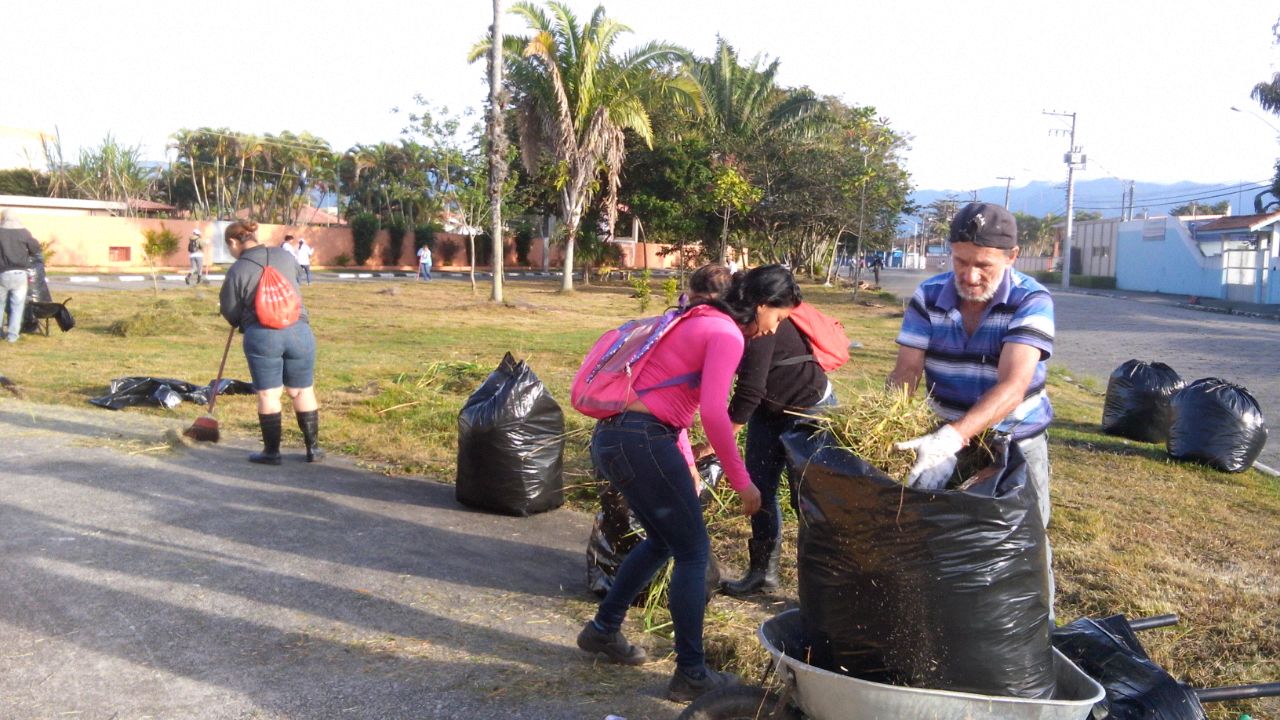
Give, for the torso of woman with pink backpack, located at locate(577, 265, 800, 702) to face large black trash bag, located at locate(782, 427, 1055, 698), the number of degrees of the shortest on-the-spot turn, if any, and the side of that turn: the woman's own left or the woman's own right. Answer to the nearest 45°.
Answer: approximately 45° to the woman's own right

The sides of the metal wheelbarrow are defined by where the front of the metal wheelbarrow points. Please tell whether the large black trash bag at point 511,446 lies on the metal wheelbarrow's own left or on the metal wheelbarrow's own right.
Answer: on the metal wheelbarrow's own right

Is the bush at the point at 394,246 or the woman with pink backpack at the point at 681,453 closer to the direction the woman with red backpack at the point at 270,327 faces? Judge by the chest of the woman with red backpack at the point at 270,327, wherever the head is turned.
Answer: the bush

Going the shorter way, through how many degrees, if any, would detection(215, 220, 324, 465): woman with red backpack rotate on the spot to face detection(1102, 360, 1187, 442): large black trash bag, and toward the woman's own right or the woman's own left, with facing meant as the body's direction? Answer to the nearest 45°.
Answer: approximately 135° to the woman's own right

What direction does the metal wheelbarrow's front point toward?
to the viewer's left

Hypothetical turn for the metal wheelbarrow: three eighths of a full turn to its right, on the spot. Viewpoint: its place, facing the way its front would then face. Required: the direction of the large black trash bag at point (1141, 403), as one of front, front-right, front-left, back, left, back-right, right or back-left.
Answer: front-left

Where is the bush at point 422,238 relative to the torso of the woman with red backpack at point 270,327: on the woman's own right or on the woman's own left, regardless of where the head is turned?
on the woman's own right

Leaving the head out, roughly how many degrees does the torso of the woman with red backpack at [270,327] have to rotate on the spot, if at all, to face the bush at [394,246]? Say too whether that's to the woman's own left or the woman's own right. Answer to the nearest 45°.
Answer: approximately 45° to the woman's own right

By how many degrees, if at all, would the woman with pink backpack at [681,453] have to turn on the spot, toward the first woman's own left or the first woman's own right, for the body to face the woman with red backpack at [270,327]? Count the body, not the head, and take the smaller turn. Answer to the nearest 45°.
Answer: approximately 135° to the first woman's own left

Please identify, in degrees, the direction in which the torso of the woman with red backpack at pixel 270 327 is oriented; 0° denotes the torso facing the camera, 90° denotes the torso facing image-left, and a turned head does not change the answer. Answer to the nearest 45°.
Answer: approximately 135°

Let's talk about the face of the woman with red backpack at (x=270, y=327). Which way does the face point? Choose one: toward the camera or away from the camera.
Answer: away from the camera

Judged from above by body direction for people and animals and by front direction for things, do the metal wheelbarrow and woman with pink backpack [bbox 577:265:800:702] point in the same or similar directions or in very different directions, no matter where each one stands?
very different directions
